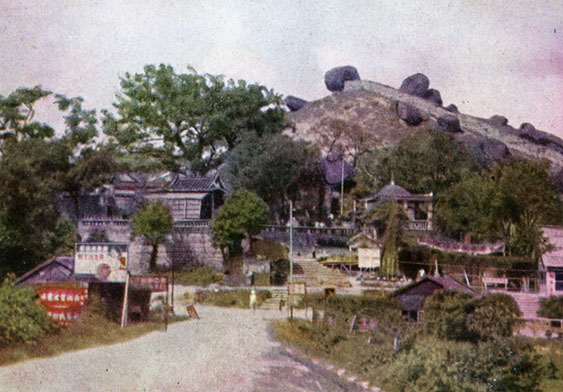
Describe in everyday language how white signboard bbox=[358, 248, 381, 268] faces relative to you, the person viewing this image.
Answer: facing the viewer

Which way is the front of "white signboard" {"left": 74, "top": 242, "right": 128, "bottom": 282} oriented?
toward the camera

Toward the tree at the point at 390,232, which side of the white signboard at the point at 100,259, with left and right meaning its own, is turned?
left

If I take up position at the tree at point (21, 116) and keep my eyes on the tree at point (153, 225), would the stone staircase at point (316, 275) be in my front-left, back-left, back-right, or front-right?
front-right

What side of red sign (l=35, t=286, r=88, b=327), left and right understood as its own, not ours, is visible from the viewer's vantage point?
front

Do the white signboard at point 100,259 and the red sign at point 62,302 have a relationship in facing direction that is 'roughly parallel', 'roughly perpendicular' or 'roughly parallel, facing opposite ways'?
roughly parallel

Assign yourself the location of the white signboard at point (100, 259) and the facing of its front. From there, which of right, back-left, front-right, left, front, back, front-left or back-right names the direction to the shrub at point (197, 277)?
back-left
